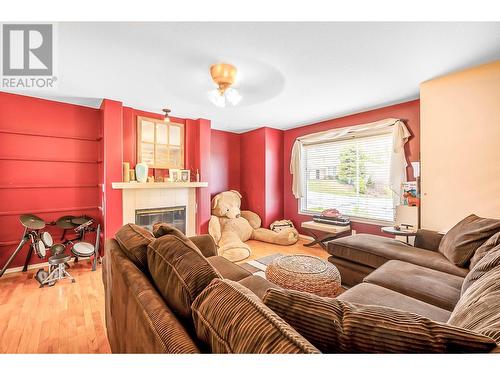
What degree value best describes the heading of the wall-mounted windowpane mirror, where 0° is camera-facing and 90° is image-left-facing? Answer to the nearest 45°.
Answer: approximately 315°

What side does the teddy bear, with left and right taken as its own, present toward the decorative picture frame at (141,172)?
right

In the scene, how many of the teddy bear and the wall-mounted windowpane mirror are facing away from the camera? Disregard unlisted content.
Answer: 0

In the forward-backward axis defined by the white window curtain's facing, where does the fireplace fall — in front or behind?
in front

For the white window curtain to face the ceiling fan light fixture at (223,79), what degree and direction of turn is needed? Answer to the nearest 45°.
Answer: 0° — it already faces it

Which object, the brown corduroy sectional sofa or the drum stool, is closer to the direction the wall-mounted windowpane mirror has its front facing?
the brown corduroy sectional sofa

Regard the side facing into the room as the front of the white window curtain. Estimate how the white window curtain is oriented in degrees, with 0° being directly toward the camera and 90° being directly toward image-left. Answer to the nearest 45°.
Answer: approximately 45°
